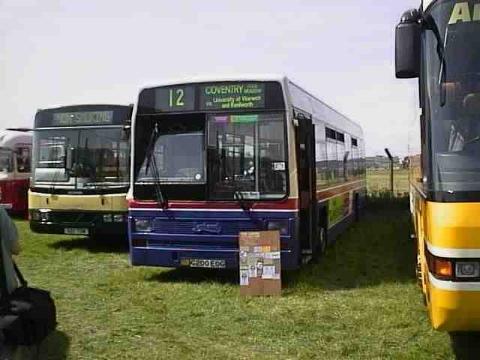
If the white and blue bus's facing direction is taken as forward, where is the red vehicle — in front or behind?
behind

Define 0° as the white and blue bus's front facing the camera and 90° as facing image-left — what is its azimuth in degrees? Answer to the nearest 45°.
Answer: approximately 0°
